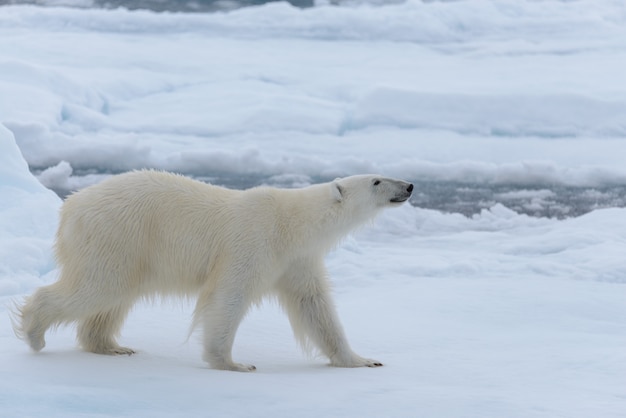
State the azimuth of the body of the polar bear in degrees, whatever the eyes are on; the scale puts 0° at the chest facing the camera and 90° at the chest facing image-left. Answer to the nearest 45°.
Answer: approximately 270°
